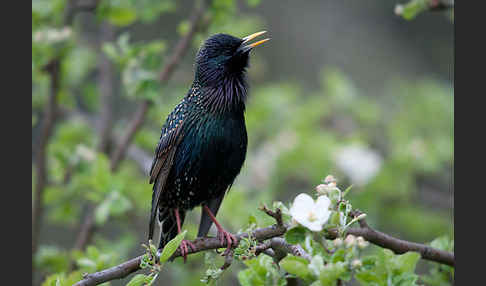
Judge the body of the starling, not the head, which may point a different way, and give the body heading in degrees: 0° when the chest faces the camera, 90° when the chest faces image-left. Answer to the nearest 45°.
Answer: approximately 315°
